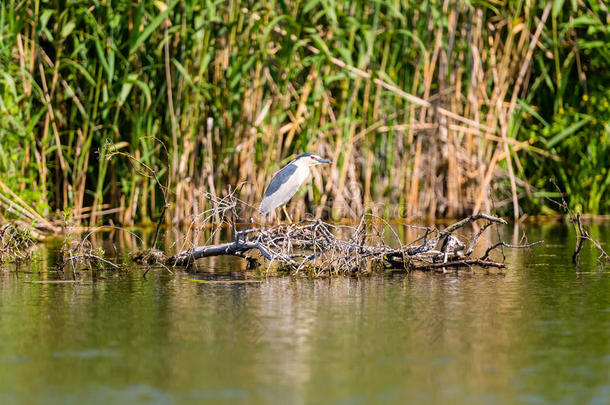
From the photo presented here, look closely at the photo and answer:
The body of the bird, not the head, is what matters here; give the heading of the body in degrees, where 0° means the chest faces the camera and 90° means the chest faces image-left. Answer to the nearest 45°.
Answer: approximately 270°
